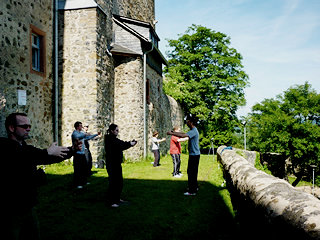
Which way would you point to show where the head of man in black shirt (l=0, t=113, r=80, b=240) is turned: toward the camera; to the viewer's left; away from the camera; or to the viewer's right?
to the viewer's right

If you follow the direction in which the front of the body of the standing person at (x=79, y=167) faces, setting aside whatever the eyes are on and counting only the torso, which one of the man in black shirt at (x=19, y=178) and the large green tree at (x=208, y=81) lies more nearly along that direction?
the large green tree

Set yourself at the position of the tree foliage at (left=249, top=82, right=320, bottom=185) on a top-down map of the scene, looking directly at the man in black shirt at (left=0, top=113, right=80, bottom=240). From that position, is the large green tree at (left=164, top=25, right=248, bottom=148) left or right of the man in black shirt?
right

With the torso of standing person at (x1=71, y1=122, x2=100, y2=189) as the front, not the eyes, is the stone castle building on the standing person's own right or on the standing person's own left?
on the standing person's own left

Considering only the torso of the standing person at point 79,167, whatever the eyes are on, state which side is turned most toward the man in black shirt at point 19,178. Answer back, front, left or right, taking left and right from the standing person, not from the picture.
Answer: right

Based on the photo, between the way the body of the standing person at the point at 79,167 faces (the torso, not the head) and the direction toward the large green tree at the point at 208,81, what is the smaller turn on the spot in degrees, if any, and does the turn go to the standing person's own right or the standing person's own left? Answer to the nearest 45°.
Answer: approximately 45° to the standing person's own left

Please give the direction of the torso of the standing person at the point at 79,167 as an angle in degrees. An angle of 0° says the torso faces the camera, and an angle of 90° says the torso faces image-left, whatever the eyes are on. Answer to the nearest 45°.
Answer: approximately 270°
